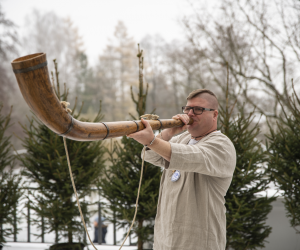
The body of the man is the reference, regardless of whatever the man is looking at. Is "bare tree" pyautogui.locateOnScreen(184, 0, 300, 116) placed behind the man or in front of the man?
behind

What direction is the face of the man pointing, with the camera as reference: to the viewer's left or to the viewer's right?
to the viewer's left

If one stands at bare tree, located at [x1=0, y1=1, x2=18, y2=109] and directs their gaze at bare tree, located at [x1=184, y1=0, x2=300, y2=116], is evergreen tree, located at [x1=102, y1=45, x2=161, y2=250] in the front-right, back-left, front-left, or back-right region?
front-right

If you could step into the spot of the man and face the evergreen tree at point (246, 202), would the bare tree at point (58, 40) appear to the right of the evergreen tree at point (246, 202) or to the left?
left

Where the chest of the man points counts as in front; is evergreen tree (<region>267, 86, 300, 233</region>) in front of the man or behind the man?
behind

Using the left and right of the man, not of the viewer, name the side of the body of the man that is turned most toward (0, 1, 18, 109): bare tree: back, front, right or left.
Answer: right

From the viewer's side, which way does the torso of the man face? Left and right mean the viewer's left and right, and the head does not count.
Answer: facing the viewer and to the left of the viewer

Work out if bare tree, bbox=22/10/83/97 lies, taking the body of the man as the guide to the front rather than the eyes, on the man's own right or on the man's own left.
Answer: on the man's own right
